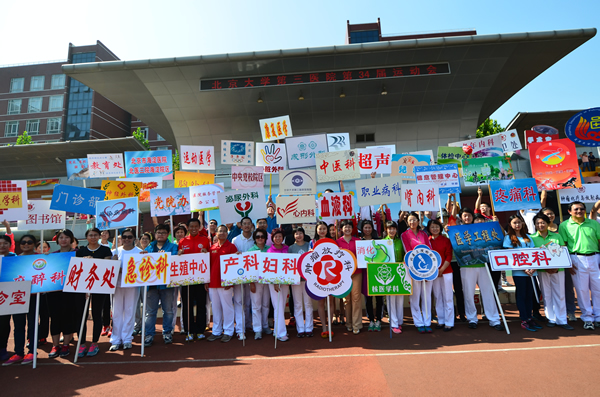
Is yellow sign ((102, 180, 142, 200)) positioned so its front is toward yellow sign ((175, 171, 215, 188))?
no

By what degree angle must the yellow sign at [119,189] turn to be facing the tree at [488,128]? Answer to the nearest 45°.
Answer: approximately 90° to its left

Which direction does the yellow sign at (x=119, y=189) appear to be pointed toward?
toward the camera

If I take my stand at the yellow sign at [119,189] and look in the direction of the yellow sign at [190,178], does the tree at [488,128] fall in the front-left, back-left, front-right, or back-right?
front-left

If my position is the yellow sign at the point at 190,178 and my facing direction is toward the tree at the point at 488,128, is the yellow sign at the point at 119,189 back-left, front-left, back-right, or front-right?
back-left
